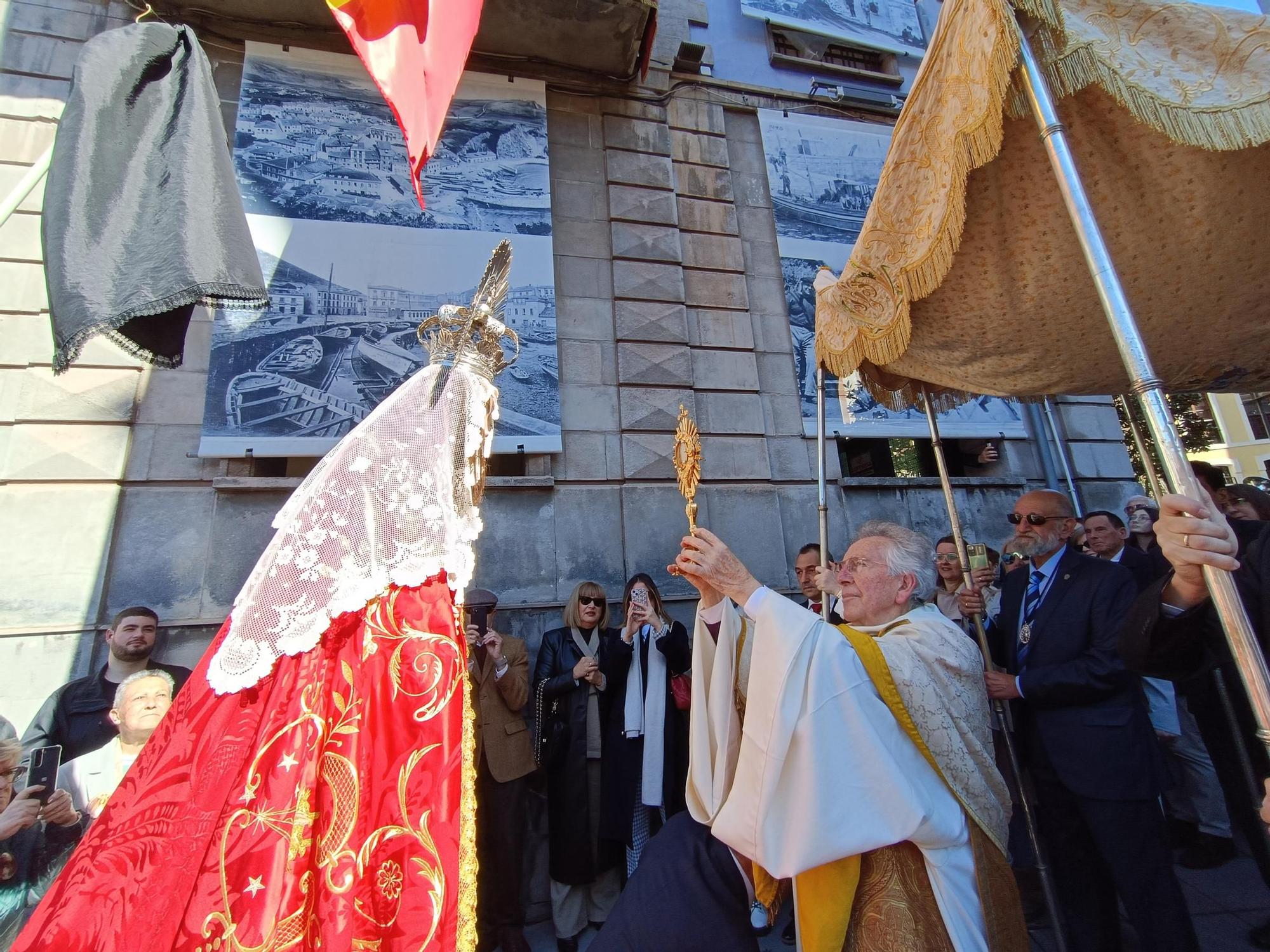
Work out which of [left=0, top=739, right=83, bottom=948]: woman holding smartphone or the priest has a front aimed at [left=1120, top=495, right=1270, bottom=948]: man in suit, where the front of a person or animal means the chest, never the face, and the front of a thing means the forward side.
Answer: the woman holding smartphone

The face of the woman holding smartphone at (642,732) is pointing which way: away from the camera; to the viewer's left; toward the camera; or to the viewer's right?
toward the camera

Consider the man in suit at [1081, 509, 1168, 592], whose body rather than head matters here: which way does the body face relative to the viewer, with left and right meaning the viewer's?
facing the viewer and to the left of the viewer

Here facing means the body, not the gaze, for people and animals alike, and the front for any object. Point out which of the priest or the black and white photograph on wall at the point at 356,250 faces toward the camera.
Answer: the black and white photograph on wall

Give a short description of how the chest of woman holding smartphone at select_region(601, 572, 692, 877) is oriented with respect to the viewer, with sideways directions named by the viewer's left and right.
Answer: facing the viewer

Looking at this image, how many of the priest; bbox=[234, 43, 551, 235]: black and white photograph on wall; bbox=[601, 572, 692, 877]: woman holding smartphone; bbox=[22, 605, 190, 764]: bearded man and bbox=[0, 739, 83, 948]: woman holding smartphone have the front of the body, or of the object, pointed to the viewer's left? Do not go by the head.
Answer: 1

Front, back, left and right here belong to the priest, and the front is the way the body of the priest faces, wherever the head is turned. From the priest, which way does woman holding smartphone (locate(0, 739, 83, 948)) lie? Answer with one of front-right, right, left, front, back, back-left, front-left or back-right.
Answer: front

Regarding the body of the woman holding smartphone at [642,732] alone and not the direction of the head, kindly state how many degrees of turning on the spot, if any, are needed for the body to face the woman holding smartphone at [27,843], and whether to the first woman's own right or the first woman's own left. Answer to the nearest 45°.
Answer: approximately 45° to the first woman's own right

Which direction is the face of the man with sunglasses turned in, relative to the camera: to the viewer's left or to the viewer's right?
to the viewer's left

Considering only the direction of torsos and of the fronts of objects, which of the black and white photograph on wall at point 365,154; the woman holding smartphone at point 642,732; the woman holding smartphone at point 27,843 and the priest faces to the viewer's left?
the priest

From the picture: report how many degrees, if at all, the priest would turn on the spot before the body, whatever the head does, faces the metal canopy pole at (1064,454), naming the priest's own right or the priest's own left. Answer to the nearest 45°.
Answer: approximately 135° to the priest's own right

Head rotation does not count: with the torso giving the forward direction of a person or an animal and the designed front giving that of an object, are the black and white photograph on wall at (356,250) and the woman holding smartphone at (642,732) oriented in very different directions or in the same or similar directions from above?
same or similar directions

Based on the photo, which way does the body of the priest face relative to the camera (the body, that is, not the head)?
to the viewer's left

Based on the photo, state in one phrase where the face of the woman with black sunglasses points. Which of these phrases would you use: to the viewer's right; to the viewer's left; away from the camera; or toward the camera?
toward the camera

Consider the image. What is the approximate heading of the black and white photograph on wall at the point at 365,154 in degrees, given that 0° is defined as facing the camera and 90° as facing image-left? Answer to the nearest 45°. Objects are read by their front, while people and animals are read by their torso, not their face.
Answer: approximately 0°

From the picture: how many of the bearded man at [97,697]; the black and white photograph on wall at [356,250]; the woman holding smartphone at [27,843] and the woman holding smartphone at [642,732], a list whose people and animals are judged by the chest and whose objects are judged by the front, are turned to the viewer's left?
0

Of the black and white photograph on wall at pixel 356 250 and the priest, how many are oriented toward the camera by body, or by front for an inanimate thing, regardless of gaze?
1

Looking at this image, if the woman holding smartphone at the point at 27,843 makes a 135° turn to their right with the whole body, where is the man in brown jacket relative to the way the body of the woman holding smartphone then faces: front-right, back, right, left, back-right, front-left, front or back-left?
back
